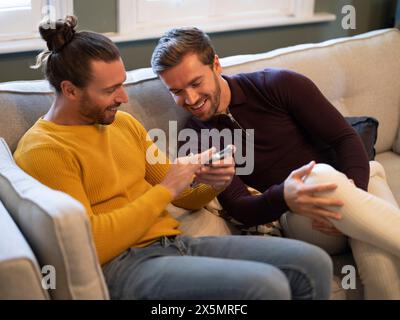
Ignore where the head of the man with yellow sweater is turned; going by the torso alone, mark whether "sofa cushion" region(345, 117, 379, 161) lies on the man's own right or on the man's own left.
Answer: on the man's own left

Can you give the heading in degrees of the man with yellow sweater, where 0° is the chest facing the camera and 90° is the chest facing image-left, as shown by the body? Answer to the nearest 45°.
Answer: approximately 315°

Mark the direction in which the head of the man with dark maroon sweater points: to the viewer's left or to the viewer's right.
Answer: to the viewer's left

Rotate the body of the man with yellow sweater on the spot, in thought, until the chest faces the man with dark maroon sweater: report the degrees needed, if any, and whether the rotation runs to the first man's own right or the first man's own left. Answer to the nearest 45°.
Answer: approximately 90° to the first man's own left
